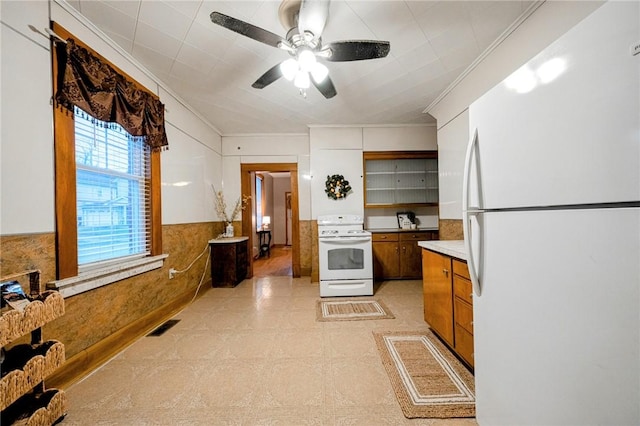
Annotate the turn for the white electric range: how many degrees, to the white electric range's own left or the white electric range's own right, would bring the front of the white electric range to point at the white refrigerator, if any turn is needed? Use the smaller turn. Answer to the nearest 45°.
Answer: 0° — it already faces it

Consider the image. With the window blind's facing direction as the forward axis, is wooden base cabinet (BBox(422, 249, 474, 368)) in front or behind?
in front

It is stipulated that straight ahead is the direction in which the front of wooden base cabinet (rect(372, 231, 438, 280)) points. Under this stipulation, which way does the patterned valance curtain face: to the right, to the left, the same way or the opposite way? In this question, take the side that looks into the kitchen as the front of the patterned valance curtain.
to the left

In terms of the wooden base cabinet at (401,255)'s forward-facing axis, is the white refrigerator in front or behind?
in front

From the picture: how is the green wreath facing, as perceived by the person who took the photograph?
facing the viewer

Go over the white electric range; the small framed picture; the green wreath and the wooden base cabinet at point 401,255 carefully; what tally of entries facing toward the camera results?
4

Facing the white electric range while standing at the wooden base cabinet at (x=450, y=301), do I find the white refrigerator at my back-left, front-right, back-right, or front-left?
back-left

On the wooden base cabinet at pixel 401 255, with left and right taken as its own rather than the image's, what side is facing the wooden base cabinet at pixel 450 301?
front

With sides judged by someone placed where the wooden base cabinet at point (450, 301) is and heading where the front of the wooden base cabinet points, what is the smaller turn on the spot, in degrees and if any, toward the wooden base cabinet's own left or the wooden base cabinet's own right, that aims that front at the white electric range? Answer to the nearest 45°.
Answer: approximately 90° to the wooden base cabinet's own right

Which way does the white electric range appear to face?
toward the camera

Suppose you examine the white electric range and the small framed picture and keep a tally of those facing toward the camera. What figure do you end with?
2

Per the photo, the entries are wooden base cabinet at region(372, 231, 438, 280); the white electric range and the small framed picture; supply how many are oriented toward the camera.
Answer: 3

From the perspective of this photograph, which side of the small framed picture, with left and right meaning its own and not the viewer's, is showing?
front

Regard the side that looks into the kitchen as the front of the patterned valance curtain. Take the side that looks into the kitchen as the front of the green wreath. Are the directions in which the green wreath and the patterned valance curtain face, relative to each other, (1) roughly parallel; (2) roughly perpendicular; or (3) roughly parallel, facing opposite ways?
roughly perpendicular

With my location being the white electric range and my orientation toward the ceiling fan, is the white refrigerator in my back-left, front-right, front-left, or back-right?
front-left
